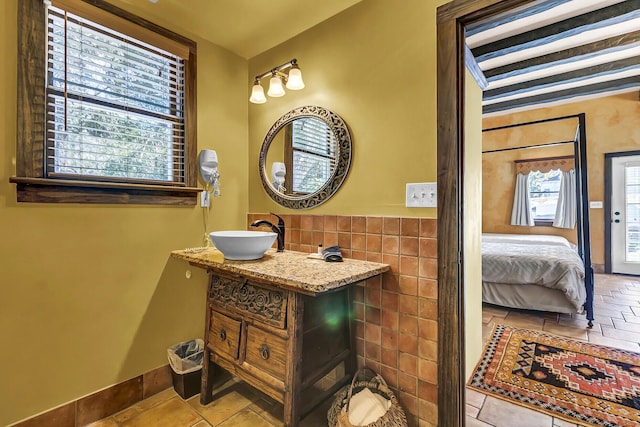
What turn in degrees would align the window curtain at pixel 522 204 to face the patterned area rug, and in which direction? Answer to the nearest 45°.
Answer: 0° — it already faces it

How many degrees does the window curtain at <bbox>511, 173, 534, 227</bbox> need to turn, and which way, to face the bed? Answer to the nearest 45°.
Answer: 0° — it already faces it

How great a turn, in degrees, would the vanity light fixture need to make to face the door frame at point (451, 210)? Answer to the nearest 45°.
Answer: approximately 90° to its left

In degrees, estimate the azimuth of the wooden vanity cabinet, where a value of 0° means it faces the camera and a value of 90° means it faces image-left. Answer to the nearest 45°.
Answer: approximately 45°
